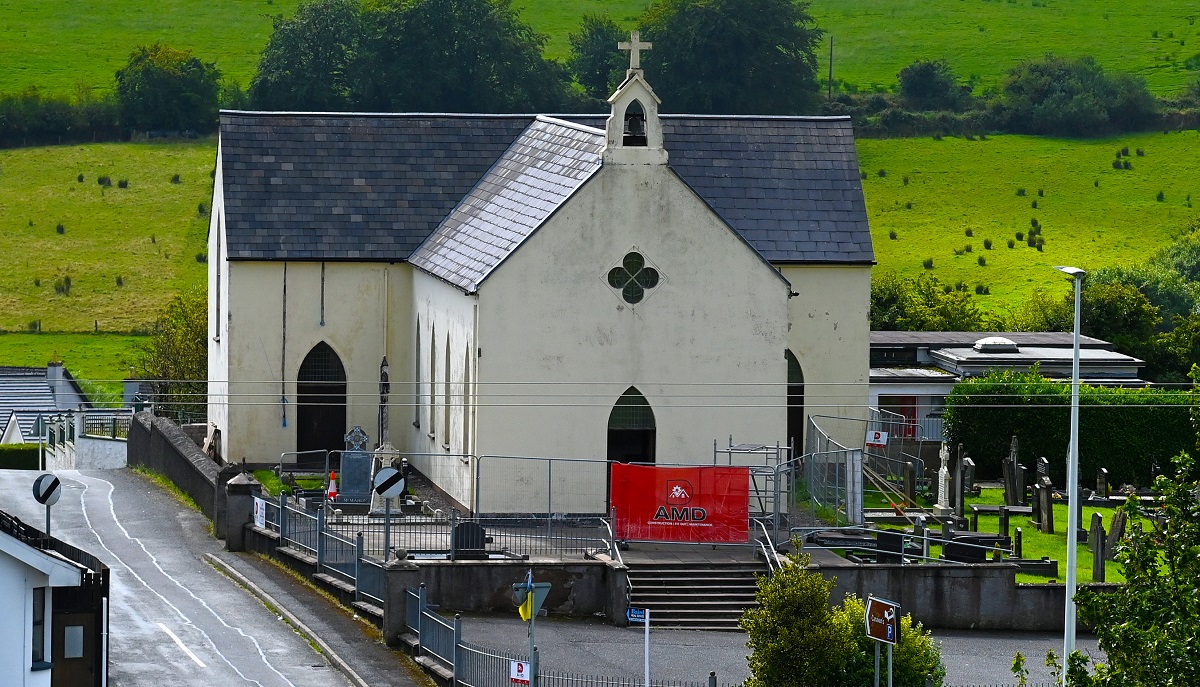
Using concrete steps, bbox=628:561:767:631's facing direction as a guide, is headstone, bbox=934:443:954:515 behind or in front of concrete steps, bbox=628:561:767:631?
behind

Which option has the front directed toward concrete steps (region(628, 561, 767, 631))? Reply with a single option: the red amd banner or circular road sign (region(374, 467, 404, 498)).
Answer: the red amd banner

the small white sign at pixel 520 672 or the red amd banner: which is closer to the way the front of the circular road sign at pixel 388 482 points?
the small white sign

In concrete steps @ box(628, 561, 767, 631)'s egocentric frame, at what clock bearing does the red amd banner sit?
The red amd banner is roughly at 6 o'clock from the concrete steps.

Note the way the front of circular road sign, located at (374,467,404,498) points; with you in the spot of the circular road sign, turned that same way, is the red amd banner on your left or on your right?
on your left

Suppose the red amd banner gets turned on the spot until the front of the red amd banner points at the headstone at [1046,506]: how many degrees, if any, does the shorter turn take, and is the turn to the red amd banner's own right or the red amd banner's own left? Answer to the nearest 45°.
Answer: approximately 135° to the red amd banner's own left

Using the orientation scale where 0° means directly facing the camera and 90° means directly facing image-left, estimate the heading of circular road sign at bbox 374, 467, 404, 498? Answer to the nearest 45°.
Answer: approximately 0°

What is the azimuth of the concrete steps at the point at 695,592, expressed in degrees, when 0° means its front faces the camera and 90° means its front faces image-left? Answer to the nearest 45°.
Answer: approximately 0°

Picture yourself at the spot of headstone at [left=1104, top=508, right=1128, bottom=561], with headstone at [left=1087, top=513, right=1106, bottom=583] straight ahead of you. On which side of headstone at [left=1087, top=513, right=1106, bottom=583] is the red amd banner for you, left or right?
right
